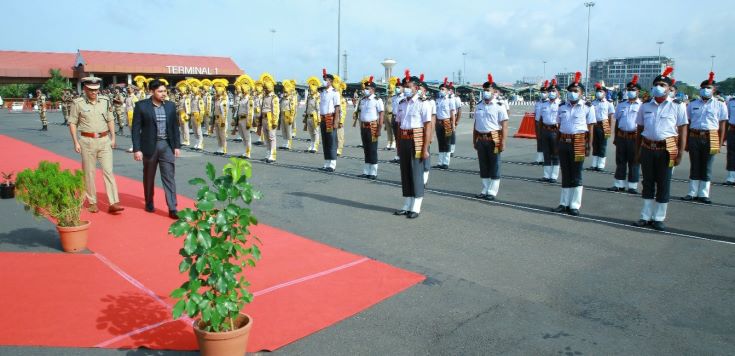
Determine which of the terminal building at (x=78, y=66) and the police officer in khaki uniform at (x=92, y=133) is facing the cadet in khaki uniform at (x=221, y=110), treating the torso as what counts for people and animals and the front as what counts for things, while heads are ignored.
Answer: the terminal building

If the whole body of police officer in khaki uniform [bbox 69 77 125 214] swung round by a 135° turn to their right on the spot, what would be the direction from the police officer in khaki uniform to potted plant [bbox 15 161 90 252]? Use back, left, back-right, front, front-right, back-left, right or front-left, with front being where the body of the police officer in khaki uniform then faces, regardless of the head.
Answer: back-left

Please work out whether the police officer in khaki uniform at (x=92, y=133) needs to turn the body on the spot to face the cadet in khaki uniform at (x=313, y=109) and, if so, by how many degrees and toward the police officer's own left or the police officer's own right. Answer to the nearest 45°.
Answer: approximately 135° to the police officer's own left

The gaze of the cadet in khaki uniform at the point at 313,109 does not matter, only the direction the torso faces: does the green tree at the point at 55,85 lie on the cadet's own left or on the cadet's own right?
on the cadet's own right

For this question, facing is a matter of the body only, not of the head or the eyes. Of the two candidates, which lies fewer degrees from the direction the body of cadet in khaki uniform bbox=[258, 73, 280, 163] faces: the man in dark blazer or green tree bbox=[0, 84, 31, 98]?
the man in dark blazer

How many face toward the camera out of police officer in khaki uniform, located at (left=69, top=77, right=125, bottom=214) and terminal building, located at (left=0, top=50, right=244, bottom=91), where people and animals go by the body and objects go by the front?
2

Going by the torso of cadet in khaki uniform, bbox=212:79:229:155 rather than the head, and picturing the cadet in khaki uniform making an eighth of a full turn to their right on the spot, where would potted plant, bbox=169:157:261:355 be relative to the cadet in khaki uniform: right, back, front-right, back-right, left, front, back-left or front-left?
left
